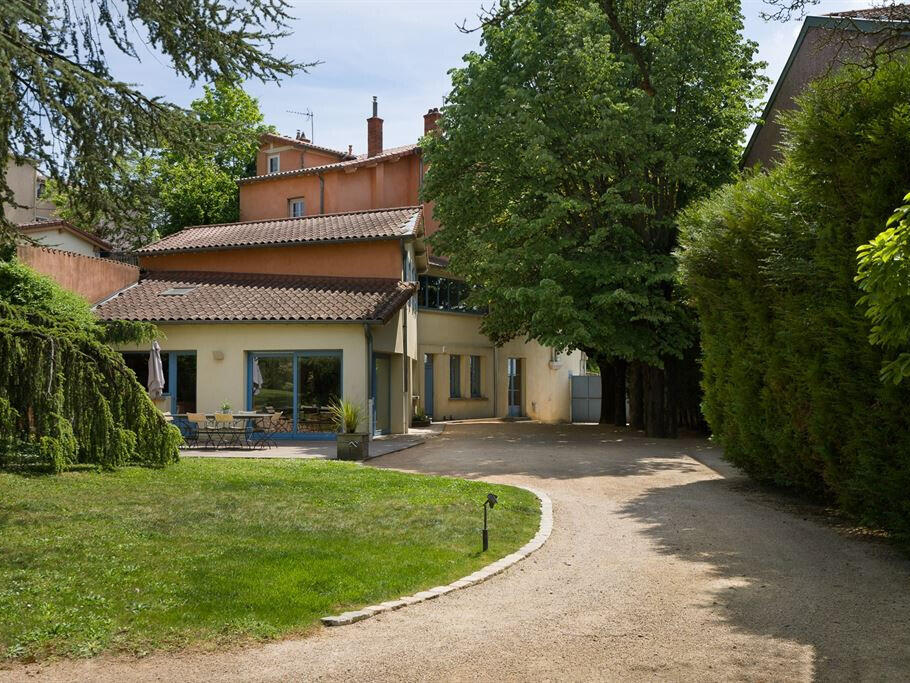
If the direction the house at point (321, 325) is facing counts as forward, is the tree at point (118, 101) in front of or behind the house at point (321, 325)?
in front

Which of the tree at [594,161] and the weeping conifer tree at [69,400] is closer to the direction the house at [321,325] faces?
the weeping conifer tree

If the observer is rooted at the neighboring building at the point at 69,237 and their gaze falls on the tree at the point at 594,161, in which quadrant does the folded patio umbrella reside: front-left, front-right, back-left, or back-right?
front-right

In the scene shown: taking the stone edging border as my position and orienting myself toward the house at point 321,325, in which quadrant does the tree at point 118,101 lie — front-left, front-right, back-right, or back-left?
front-left

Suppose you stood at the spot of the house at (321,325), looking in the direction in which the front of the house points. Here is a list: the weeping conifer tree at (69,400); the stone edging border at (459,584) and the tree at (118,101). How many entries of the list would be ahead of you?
3

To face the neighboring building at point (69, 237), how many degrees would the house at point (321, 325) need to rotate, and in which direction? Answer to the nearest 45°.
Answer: approximately 135° to its right

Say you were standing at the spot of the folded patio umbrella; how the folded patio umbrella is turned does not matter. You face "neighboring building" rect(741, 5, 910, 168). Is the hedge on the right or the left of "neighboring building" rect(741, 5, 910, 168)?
right

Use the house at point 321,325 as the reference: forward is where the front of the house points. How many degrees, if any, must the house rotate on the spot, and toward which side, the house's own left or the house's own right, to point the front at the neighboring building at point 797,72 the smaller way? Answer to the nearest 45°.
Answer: approximately 45° to the house's own left

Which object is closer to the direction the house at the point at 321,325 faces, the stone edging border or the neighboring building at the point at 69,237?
the stone edging border

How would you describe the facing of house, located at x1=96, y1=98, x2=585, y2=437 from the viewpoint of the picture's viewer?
facing the viewer

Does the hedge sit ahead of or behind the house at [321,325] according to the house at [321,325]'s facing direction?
ahead

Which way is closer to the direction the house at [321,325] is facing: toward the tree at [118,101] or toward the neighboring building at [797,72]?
the tree

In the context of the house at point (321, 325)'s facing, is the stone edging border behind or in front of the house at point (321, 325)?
in front

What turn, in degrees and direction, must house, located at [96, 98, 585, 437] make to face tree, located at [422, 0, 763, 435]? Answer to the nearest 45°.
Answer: approximately 45° to its left
